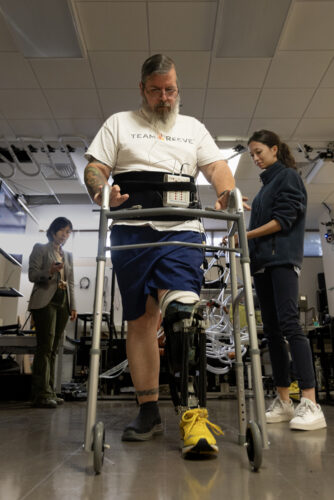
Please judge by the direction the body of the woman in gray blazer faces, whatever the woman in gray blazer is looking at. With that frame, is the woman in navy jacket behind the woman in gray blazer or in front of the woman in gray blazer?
in front

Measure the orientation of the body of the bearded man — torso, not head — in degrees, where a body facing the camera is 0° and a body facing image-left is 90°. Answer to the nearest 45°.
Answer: approximately 0°

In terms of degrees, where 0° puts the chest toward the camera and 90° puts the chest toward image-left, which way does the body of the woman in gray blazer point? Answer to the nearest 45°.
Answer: approximately 315°

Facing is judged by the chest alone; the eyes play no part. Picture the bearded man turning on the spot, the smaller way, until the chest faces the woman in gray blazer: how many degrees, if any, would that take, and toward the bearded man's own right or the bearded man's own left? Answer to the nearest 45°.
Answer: approximately 135° to the bearded man's own right

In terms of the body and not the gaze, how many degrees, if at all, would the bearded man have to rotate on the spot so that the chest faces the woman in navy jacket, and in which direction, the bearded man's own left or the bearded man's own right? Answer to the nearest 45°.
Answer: approximately 135° to the bearded man's own left

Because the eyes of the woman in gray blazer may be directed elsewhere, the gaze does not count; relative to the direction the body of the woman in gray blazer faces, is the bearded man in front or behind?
in front

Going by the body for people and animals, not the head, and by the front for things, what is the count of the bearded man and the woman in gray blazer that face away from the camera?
0
